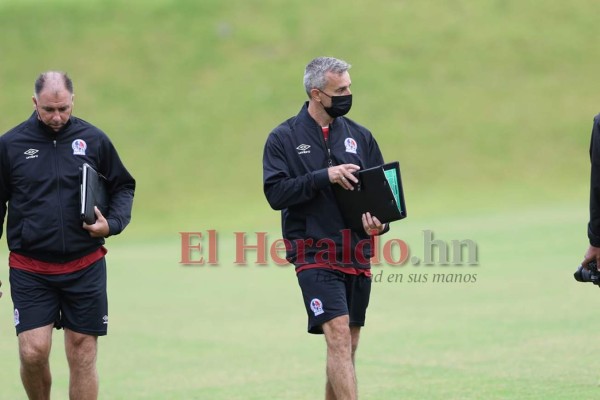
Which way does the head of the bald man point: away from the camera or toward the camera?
toward the camera

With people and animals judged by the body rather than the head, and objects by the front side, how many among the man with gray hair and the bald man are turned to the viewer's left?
0

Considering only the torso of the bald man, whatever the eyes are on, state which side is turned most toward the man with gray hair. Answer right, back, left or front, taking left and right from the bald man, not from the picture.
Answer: left

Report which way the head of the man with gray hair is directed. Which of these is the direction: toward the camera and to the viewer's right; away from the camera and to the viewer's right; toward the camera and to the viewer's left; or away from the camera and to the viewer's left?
toward the camera and to the viewer's right

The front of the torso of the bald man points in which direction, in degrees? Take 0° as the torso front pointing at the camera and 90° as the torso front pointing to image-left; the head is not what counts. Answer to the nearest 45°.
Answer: approximately 0°

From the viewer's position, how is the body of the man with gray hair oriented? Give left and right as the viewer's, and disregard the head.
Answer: facing the viewer and to the right of the viewer

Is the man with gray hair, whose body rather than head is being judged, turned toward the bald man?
no
